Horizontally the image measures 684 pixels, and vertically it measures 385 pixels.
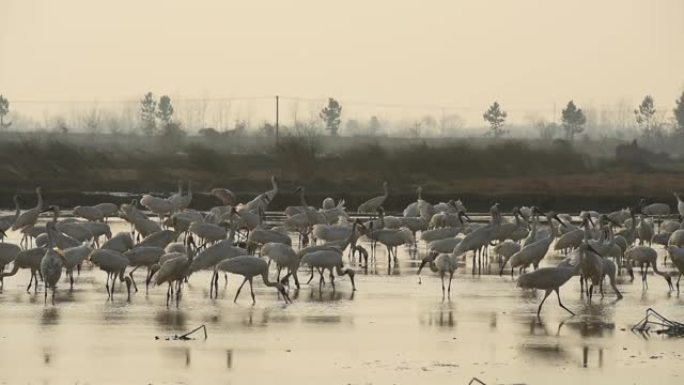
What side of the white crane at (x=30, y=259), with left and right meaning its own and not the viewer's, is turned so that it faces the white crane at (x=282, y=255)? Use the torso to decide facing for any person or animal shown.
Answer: back

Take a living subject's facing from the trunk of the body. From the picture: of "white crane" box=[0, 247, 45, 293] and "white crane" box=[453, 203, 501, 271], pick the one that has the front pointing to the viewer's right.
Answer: "white crane" box=[453, 203, 501, 271]

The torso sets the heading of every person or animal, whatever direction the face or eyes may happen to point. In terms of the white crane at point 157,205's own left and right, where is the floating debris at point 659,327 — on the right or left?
on its right

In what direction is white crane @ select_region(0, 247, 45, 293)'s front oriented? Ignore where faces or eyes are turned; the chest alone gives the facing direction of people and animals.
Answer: to the viewer's left

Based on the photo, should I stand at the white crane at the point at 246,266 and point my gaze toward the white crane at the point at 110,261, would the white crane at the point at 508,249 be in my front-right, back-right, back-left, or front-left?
back-right

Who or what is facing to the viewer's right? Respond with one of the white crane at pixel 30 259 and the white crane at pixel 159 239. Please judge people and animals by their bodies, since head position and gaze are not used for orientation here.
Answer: the white crane at pixel 159 239

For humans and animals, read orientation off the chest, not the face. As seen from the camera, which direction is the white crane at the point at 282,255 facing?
to the viewer's right
